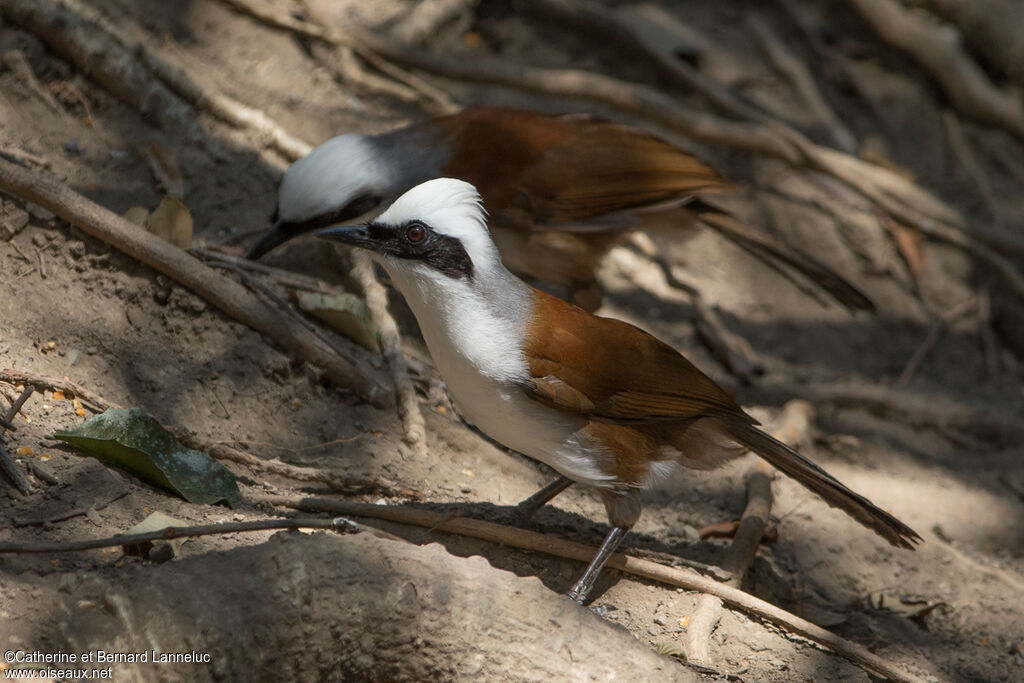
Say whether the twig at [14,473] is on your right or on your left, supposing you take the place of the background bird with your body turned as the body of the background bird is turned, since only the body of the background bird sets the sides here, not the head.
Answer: on your left

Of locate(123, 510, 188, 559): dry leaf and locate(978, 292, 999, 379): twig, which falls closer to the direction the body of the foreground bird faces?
the dry leaf

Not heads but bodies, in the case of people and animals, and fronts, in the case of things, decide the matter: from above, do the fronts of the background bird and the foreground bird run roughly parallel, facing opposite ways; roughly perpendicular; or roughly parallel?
roughly parallel

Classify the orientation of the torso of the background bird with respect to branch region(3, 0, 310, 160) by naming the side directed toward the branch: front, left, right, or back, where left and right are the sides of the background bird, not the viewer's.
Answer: front

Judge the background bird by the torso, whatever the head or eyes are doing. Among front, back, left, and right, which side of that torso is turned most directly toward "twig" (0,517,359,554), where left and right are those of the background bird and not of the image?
left

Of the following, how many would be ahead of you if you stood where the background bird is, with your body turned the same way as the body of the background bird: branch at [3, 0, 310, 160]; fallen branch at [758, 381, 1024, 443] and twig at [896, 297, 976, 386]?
1

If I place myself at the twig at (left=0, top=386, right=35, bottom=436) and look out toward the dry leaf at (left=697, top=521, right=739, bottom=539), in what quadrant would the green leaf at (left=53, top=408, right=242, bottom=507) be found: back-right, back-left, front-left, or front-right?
front-right

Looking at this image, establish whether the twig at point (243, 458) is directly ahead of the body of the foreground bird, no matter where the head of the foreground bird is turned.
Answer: yes

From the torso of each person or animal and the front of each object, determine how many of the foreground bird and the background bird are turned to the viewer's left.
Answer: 2

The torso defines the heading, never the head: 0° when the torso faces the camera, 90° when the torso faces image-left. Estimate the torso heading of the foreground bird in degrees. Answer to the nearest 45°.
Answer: approximately 90°

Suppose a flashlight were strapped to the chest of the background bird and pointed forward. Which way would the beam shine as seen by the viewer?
to the viewer's left
